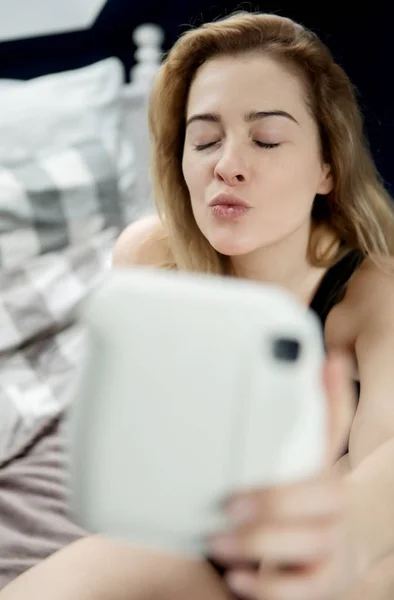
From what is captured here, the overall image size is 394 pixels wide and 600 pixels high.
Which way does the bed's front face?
toward the camera
